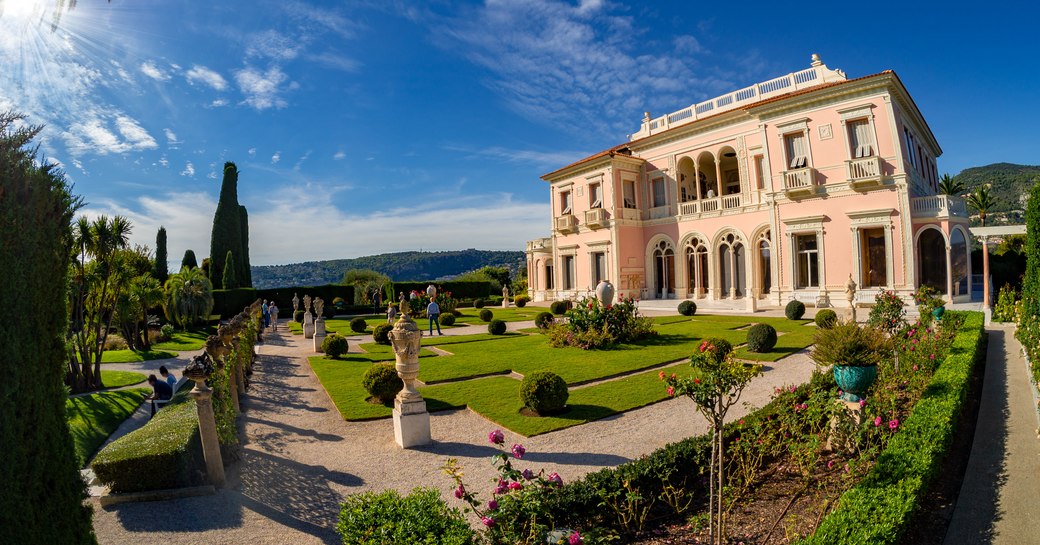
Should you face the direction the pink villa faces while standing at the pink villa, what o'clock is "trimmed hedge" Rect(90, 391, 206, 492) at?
The trimmed hedge is roughly at 11 o'clock from the pink villa.

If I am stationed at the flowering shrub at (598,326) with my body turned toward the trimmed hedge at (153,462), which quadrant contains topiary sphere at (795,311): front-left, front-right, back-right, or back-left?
back-left

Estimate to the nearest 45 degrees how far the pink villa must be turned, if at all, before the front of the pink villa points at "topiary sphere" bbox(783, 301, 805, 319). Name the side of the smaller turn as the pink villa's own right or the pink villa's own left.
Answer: approximately 45° to the pink villa's own left

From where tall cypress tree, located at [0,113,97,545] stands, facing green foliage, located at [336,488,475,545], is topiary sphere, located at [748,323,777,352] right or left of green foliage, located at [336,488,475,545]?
left

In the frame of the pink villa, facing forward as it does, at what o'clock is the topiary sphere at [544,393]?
The topiary sphere is roughly at 11 o'clock from the pink villa.

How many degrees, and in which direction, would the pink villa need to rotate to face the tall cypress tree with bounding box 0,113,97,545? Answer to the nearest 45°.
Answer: approximately 45° to its left

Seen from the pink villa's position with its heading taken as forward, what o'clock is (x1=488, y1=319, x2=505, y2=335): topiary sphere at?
The topiary sphere is roughly at 12 o'clock from the pink villa.

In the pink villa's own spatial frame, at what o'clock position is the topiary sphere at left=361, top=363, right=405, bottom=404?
The topiary sphere is roughly at 11 o'clock from the pink villa.

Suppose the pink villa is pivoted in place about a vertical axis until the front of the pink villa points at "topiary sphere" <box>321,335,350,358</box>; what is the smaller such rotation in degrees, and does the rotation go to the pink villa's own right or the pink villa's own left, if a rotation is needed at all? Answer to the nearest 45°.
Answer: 0° — it already faces it

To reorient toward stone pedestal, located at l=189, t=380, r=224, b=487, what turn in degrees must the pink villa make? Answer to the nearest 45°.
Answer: approximately 45° to its left

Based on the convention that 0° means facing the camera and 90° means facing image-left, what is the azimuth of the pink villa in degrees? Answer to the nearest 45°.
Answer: approximately 45°
